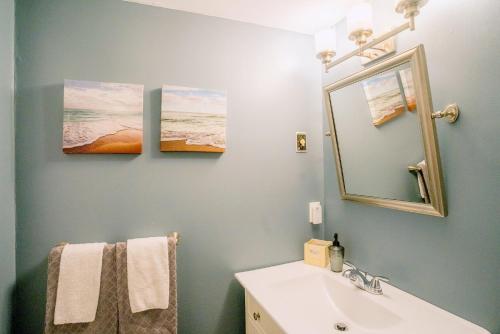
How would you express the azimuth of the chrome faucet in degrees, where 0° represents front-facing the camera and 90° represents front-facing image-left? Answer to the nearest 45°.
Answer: approximately 45°

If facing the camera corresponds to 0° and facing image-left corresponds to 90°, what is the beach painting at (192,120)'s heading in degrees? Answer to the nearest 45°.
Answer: approximately 315°

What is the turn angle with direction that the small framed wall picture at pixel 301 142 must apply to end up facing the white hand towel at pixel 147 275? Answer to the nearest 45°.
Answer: approximately 90° to its right

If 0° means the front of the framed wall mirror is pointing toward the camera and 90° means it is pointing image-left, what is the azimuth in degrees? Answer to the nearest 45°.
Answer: approximately 45°

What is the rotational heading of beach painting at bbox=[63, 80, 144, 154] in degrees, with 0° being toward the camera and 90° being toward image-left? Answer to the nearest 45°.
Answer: approximately 315°

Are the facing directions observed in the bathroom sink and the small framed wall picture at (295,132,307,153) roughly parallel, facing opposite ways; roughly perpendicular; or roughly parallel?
roughly perpendicular
